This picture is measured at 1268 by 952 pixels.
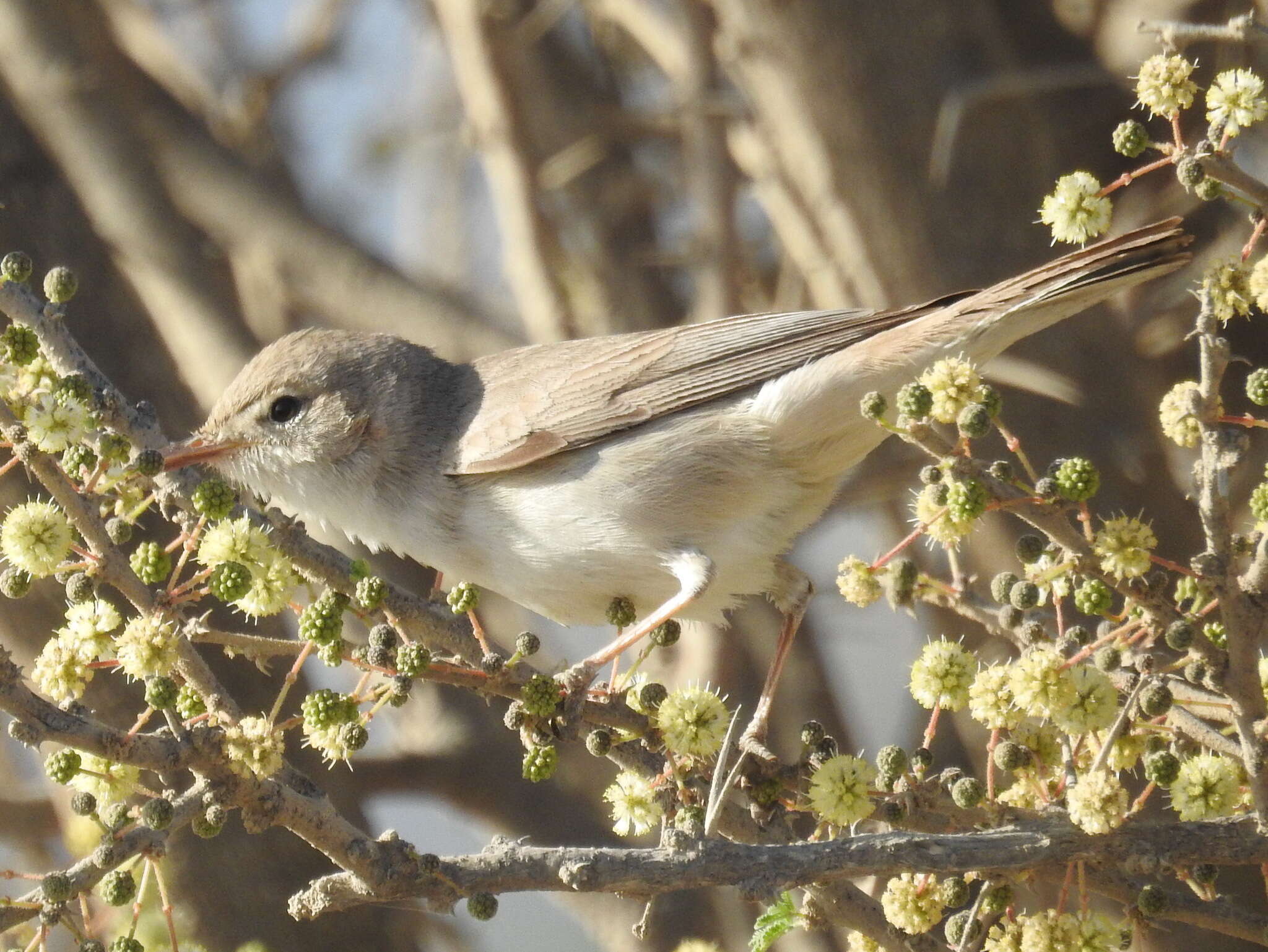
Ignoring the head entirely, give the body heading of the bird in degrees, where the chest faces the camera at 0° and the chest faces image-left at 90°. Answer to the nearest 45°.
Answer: approximately 90°
